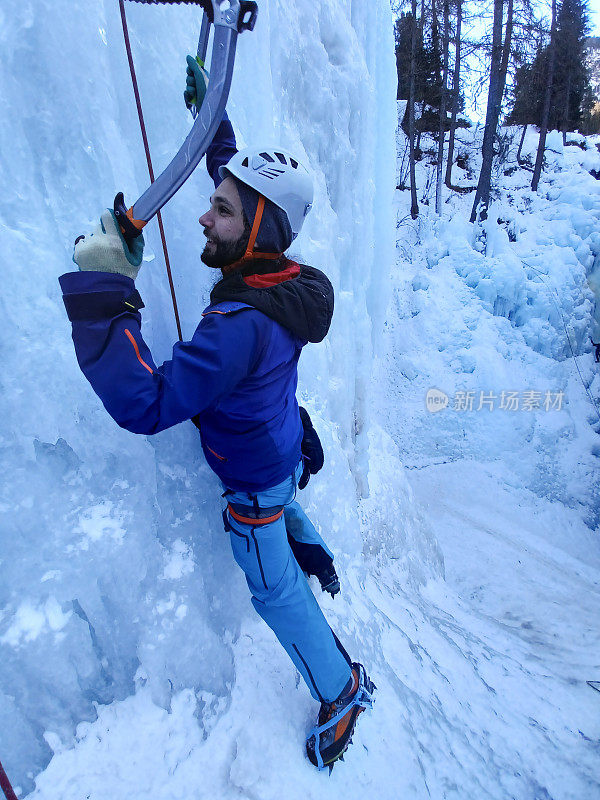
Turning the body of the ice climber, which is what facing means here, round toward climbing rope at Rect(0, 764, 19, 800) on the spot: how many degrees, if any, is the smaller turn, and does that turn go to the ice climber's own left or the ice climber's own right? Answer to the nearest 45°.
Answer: approximately 45° to the ice climber's own left

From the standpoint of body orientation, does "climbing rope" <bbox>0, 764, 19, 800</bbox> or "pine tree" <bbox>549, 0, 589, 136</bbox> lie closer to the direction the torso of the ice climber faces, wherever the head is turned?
the climbing rope

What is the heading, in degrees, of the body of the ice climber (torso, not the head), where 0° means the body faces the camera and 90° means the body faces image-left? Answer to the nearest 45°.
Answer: approximately 90°

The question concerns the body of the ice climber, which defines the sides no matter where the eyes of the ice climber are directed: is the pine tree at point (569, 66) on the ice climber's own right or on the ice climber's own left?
on the ice climber's own right
